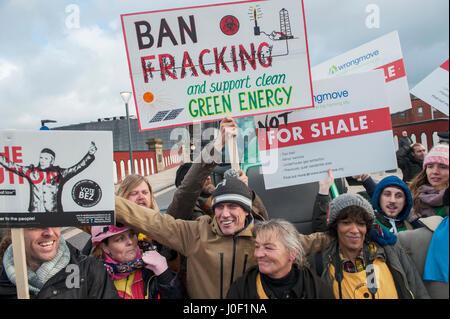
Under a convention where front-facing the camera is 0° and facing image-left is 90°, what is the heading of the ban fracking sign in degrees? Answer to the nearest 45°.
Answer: approximately 0°

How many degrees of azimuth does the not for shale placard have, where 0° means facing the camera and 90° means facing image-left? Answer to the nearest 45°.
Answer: approximately 0°

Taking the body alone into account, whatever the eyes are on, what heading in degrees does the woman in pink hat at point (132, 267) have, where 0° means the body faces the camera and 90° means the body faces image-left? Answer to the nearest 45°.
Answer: approximately 315°
